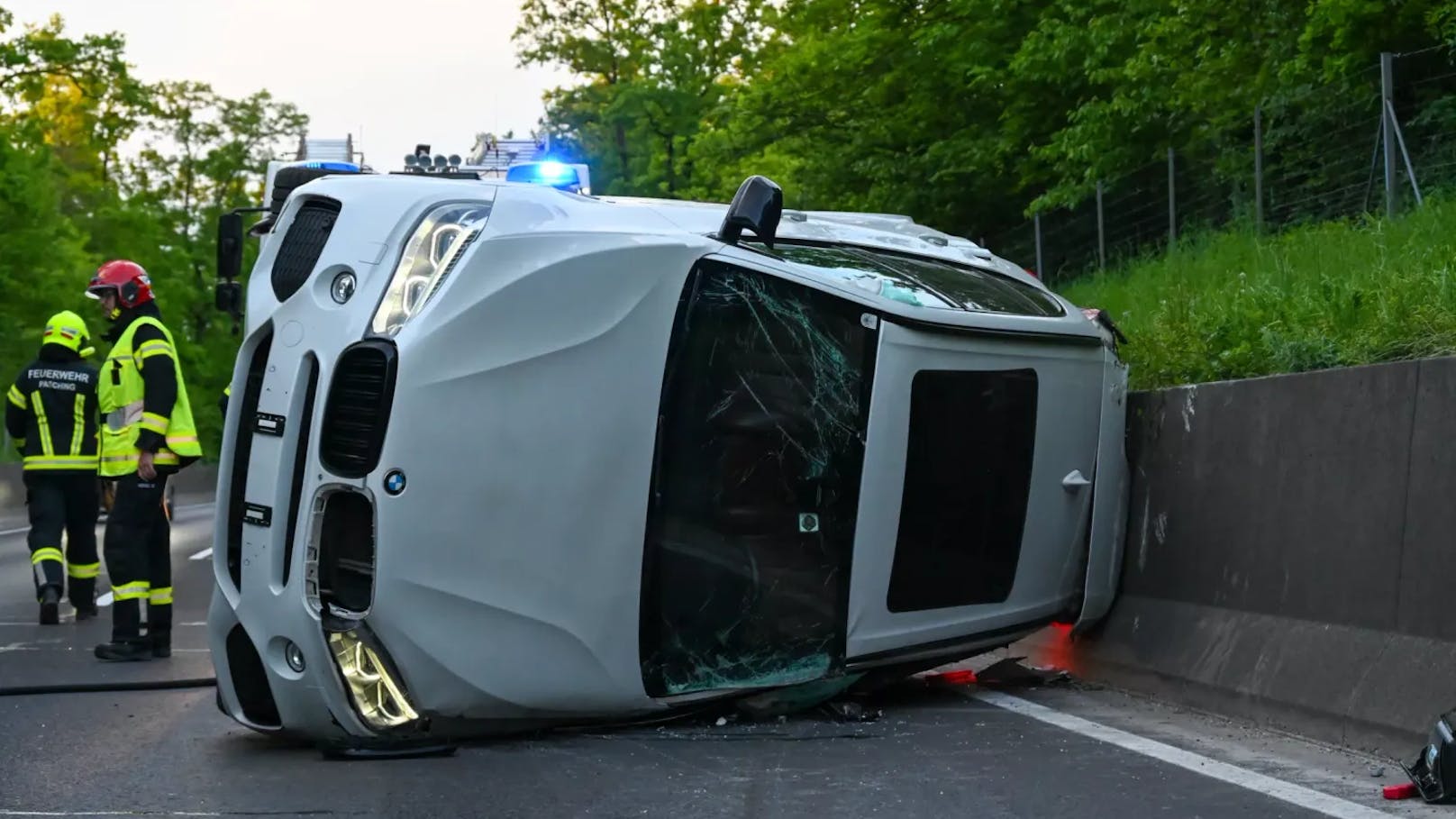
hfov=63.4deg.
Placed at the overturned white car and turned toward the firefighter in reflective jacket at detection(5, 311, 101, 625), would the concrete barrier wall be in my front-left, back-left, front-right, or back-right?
back-right

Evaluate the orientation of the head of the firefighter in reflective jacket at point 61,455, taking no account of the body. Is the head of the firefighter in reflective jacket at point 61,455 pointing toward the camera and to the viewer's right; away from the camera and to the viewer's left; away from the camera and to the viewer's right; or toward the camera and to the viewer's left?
away from the camera and to the viewer's right

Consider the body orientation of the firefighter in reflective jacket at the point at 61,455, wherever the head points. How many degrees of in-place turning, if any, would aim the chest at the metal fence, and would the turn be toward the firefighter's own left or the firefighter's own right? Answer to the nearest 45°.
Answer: approximately 90° to the firefighter's own right

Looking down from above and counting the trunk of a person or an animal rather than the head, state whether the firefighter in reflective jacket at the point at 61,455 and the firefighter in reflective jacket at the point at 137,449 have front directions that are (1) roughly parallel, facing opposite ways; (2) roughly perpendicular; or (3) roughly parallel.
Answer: roughly perpendicular

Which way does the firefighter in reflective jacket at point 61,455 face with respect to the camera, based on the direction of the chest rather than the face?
away from the camera

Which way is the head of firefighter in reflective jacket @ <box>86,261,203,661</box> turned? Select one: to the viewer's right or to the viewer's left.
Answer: to the viewer's left

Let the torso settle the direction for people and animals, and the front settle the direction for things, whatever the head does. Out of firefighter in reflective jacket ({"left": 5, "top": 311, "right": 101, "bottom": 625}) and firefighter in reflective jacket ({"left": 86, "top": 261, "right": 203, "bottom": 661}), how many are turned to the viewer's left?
1

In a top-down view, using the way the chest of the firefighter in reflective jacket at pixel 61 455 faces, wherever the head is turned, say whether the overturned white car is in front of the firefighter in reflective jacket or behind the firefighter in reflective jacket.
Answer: behind

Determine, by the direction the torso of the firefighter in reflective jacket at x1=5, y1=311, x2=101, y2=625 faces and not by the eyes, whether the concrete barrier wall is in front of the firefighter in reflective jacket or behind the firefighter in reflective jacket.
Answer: behind

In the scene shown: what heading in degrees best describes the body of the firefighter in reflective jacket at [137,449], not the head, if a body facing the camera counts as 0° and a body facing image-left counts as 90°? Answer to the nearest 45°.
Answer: approximately 90°

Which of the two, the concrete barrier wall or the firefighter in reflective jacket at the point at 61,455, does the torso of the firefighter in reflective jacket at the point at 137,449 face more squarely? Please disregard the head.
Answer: the firefighter in reflective jacket
